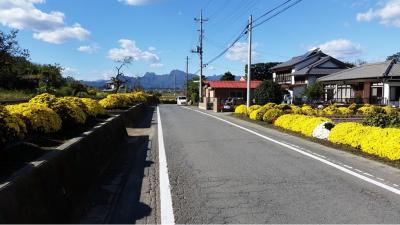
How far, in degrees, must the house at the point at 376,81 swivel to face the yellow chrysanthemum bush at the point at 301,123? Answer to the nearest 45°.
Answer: approximately 45° to its left

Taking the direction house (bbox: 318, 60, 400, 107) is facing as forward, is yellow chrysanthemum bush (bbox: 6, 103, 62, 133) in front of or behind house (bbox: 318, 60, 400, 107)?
in front

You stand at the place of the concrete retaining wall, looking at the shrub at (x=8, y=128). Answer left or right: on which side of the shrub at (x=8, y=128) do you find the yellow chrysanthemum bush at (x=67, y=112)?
right

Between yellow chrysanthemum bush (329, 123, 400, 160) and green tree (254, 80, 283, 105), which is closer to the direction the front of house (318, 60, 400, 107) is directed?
the yellow chrysanthemum bush

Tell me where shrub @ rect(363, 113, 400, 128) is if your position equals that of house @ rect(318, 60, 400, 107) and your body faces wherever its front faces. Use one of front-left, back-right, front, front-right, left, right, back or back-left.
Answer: front-left

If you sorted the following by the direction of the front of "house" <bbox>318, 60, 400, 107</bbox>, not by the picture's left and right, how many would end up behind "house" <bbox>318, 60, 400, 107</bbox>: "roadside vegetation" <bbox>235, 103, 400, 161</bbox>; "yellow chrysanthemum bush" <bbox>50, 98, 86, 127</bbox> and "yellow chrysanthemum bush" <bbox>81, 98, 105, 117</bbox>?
0

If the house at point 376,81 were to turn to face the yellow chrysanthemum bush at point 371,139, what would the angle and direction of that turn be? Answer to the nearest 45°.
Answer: approximately 45° to its left

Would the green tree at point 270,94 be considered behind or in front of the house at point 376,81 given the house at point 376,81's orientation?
in front

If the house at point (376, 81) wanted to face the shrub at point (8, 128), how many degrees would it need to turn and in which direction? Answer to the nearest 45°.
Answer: approximately 45° to its left

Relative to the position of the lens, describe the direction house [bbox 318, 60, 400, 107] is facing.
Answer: facing the viewer and to the left of the viewer

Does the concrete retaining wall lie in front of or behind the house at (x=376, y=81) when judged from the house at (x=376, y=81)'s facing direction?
in front

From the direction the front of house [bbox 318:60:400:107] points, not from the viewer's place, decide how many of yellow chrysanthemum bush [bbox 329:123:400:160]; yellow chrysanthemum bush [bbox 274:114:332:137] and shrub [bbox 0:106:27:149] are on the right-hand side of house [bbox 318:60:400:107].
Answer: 0

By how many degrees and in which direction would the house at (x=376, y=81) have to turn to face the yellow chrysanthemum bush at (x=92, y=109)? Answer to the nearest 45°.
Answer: approximately 45° to its left

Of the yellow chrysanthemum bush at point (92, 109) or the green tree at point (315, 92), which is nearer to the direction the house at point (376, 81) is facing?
the yellow chrysanthemum bush
